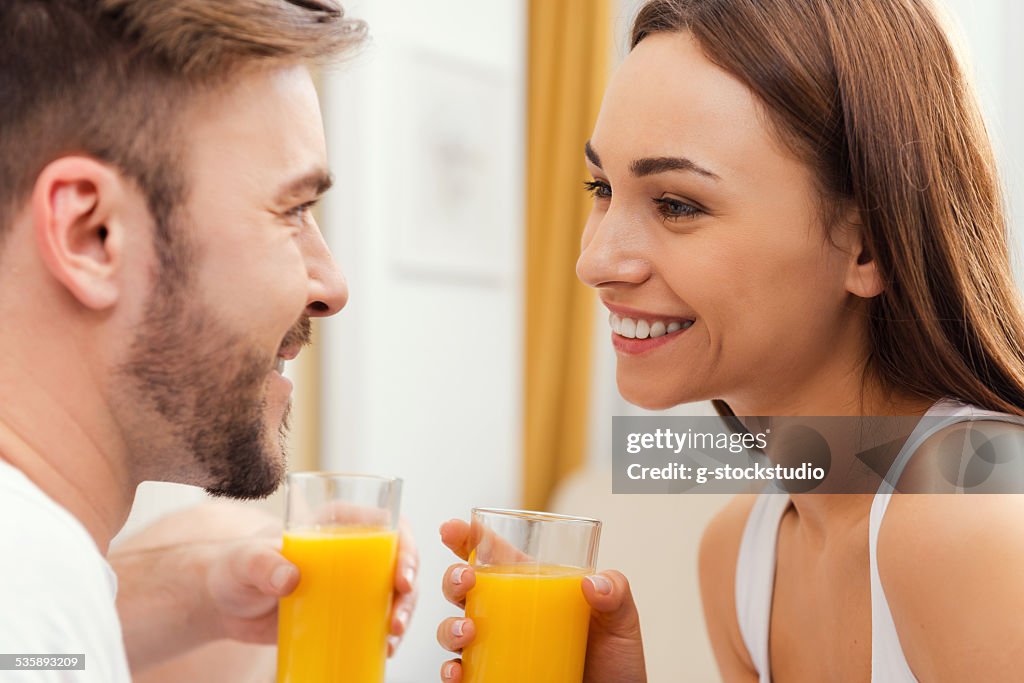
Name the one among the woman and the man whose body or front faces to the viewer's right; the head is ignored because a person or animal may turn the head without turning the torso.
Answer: the man

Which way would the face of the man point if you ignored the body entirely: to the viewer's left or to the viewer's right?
to the viewer's right

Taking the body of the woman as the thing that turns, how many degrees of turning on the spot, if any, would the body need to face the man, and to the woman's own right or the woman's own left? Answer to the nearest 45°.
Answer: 0° — they already face them

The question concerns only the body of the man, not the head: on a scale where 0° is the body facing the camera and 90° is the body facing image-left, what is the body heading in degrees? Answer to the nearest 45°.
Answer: approximately 270°

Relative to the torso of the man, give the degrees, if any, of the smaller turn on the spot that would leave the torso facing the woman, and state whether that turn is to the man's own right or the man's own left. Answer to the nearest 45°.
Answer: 0° — they already face them

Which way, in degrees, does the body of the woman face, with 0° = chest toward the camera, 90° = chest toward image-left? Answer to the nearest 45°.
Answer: approximately 45°

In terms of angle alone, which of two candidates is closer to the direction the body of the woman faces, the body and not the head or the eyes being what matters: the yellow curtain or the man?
the man

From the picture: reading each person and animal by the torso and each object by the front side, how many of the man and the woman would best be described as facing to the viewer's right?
1

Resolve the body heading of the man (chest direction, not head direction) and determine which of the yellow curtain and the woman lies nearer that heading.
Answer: the woman

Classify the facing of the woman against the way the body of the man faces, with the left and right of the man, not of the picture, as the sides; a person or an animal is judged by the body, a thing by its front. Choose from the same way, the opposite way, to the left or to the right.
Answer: the opposite way
